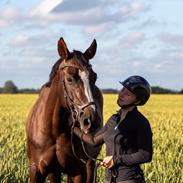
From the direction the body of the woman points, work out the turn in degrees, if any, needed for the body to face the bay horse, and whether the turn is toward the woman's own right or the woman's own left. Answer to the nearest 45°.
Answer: approximately 90° to the woman's own right

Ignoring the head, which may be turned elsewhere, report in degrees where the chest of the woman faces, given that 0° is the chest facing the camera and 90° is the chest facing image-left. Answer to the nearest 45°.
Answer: approximately 45°
